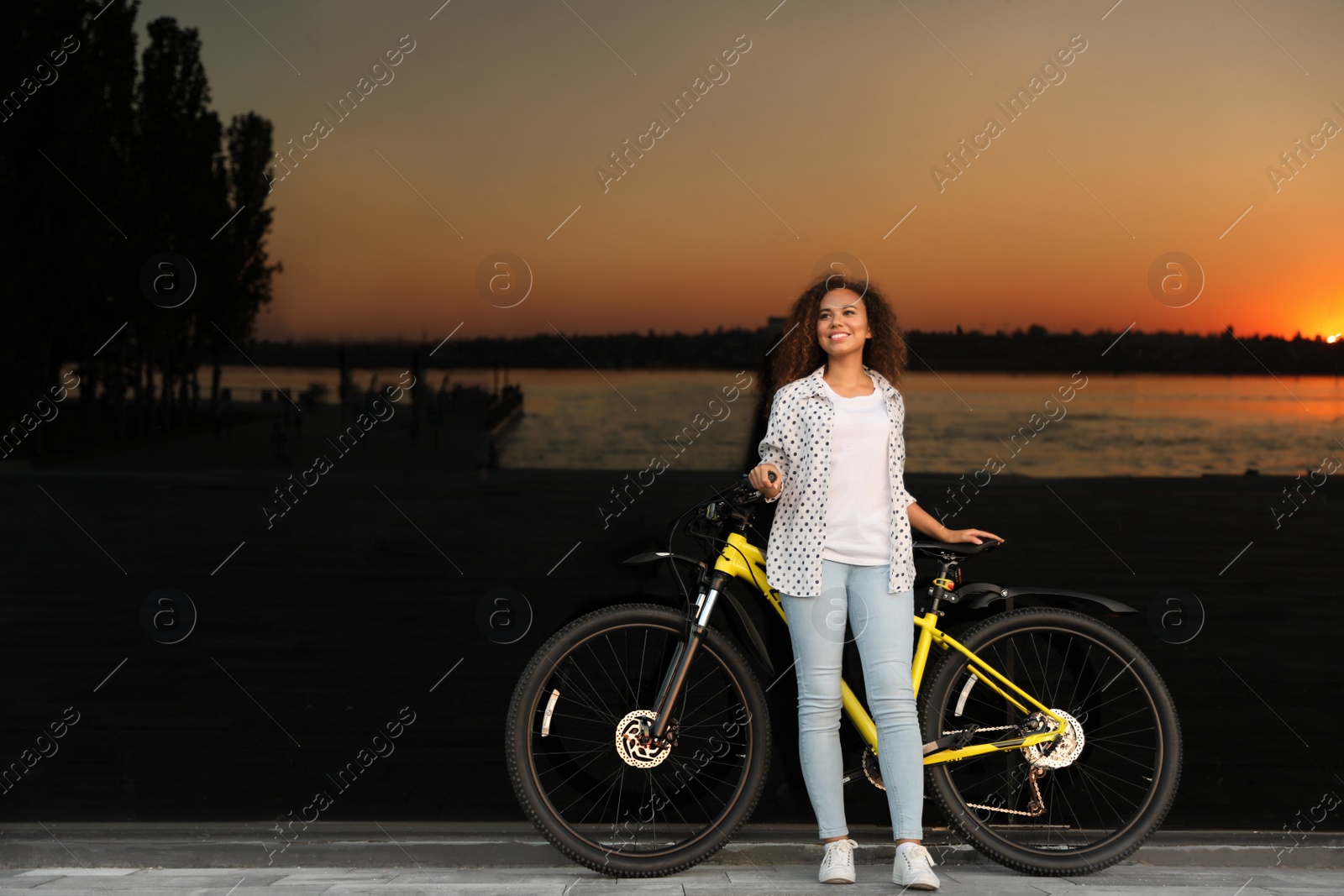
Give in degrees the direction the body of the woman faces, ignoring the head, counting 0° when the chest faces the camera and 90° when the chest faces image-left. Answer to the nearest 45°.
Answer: approximately 0°

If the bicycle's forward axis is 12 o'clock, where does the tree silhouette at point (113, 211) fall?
The tree silhouette is roughly at 1 o'clock from the bicycle.

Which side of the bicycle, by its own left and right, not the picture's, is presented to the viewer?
left

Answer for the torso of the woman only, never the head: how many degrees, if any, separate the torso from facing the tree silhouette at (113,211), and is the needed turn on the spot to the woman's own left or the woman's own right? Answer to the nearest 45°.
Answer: approximately 135° to the woman's own right
